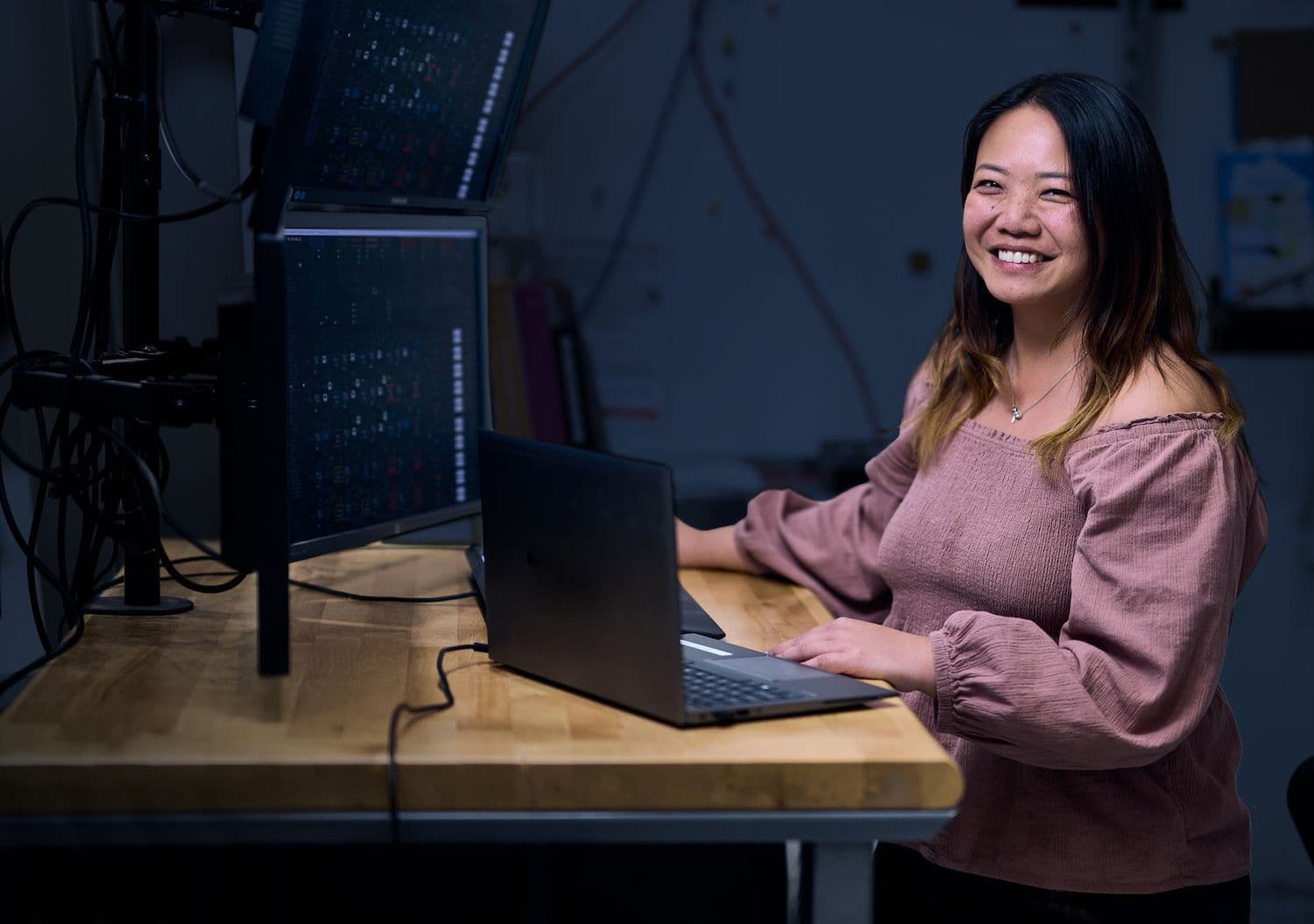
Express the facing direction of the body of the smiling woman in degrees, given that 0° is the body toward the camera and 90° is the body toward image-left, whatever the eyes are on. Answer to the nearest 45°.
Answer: approximately 45°

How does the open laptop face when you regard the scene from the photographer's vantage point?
facing away from the viewer and to the right of the viewer

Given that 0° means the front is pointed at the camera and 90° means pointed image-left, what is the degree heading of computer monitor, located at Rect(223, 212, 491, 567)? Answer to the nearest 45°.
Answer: approximately 315°

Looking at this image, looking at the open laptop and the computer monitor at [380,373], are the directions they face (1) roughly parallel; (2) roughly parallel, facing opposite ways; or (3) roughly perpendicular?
roughly perpendicular

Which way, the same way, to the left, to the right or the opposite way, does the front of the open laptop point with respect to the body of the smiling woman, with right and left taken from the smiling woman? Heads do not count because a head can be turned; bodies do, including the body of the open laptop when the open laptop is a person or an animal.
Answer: the opposite way
